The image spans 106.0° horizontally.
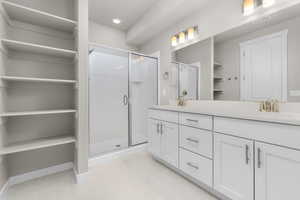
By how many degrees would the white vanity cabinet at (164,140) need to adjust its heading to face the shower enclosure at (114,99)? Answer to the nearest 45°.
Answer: approximately 90° to its right

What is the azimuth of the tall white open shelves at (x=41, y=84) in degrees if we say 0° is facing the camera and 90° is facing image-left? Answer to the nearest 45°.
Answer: approximately 315°

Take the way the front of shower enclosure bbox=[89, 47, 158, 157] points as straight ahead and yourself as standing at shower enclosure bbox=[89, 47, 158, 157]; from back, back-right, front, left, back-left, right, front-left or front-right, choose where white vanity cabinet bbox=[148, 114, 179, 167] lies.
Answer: front

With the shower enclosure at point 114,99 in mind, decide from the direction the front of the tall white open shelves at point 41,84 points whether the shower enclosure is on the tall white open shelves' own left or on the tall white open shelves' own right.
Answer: on the tall white open shelves' own left

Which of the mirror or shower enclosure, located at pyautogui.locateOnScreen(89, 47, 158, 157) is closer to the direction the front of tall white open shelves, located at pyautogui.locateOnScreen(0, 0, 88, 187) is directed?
the mirror

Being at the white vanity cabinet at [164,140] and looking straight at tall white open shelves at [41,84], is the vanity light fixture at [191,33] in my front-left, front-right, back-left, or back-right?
back-right

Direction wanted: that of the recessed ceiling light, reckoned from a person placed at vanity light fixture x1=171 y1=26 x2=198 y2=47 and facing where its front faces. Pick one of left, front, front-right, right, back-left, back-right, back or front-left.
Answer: front-right

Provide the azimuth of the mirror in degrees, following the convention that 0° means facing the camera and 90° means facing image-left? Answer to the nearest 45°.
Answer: approximately 45°

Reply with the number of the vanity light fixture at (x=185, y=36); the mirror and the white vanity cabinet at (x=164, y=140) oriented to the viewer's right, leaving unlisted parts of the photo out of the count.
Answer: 0
